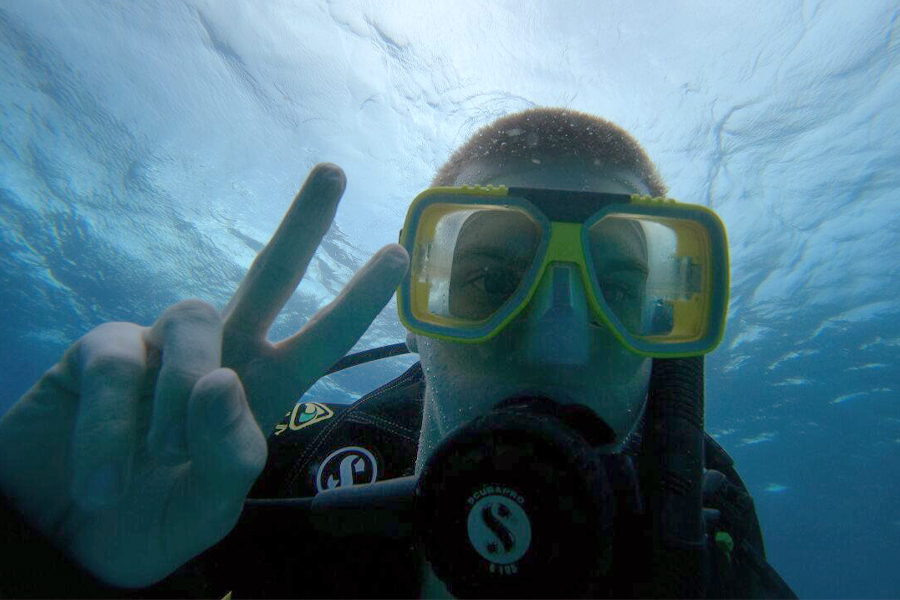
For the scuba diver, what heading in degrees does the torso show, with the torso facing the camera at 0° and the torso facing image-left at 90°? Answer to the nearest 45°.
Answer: approximately 0°
